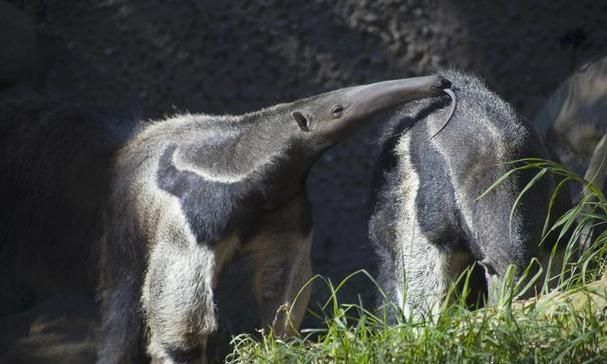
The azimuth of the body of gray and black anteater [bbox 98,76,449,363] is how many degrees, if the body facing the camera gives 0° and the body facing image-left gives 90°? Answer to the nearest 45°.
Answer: approximately 315°
